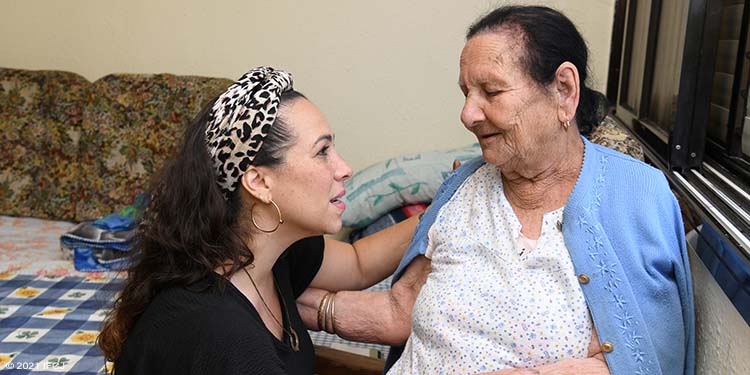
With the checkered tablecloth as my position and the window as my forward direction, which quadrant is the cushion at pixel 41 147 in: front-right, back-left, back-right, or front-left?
back-left

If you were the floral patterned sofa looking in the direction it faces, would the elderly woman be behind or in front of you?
in front

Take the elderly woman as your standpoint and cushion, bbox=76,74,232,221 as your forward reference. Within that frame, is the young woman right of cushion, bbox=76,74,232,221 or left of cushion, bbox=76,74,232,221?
left

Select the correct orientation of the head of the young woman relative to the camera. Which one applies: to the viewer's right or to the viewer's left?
to the viewer's right

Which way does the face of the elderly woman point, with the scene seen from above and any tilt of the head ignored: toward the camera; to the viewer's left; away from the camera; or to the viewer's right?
to the viewer's left

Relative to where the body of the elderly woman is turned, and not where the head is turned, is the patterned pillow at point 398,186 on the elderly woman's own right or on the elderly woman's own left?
on the elderly woman's own right

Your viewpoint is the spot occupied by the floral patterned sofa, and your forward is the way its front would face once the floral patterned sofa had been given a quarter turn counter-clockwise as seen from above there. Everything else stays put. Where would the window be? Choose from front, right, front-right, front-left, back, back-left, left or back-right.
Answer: front-right

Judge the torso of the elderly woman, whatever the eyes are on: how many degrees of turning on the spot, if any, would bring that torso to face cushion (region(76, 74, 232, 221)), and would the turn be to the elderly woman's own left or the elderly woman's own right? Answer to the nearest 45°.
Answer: approximately 90° to the elderly woman's own right

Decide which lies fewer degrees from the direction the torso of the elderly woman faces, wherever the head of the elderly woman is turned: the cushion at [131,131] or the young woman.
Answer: the young woman

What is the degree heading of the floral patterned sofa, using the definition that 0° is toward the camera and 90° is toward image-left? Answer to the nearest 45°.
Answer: approximately 0°
